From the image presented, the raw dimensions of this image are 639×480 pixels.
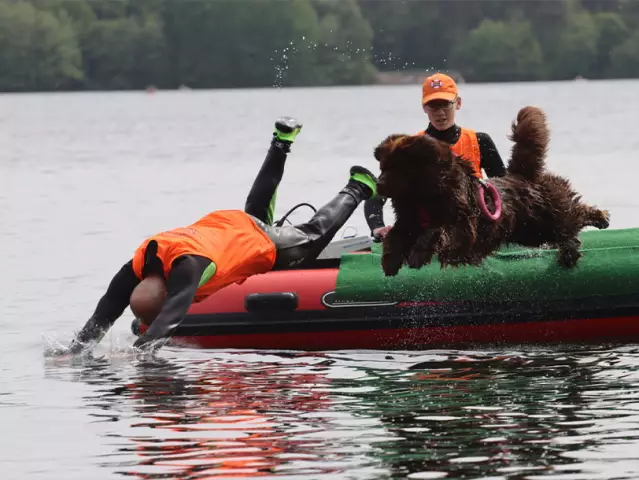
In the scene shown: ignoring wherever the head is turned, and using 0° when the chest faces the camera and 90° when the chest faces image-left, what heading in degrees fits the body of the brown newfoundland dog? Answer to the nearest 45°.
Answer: approximately 90°

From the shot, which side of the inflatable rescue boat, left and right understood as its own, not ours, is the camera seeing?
right
